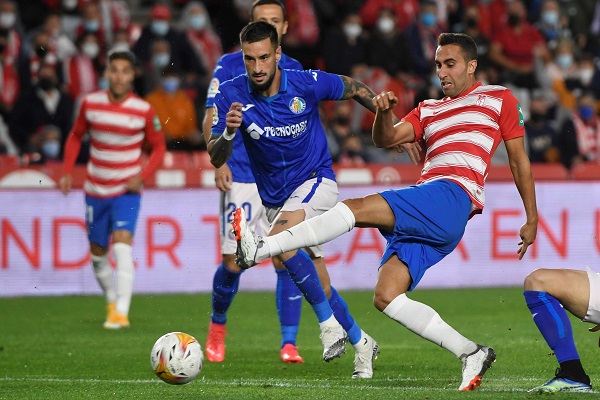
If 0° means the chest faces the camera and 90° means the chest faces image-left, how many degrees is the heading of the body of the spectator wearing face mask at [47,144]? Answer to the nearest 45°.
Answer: approximately 0°

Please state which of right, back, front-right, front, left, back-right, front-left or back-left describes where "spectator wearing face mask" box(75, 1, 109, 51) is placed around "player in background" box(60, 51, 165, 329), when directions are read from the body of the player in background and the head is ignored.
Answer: back

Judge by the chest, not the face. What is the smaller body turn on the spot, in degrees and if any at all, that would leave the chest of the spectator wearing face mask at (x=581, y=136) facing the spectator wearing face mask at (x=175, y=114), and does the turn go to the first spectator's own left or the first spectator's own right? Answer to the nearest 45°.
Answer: approximately 90° to the first spectator's own right

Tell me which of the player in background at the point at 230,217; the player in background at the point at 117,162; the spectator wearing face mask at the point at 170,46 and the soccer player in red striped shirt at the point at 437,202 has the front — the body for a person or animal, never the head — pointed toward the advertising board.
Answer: the spectator wearing face mask

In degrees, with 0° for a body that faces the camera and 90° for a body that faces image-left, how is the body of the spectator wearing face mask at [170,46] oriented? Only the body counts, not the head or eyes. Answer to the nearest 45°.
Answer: approximately 0°

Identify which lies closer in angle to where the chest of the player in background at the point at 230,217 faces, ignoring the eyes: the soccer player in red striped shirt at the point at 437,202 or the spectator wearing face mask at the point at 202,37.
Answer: the soccer player in red striped shirt
